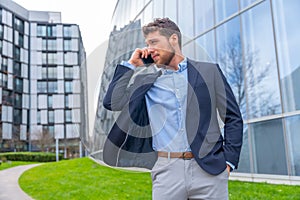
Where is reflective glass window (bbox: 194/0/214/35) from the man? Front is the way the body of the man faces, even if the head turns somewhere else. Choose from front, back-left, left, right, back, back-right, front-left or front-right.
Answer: back

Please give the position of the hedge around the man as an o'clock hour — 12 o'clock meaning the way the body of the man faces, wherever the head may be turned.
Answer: The hedge is roughly at 5 o'clock from the man.

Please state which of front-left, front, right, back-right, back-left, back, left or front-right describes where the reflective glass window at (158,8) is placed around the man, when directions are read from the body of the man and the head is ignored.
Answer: back

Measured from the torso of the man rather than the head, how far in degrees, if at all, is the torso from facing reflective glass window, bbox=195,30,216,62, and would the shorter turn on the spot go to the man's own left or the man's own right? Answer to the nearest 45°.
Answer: approximately 180°

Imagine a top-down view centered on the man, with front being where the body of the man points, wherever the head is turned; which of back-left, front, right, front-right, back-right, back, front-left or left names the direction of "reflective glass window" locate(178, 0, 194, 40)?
back

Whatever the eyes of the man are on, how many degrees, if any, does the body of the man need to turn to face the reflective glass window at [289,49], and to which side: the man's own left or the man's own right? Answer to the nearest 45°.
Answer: approximately 135° to the man's own left

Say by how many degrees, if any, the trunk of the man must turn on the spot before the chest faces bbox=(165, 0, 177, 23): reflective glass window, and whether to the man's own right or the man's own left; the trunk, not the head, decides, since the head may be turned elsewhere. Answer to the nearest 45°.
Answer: approximately 180°

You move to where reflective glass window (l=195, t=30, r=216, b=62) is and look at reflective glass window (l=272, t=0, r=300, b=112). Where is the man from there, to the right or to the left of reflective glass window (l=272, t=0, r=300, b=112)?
right

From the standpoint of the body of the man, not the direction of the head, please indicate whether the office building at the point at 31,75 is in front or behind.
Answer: behind

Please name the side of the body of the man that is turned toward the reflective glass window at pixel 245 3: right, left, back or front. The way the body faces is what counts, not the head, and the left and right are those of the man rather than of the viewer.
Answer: back

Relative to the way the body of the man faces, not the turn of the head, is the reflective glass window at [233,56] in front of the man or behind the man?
behind

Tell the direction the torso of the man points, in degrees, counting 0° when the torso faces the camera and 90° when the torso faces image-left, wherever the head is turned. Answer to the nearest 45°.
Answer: approximately 0°
